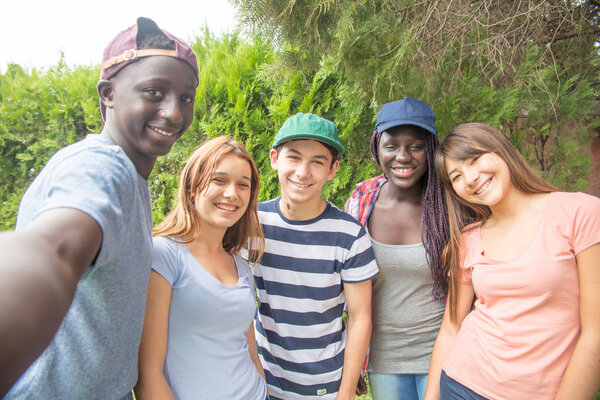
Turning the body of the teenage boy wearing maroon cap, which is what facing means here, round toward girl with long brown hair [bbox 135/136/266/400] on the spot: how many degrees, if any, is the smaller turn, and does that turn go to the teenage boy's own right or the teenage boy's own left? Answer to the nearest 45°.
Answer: approximately 90° to the teenage boy's own left

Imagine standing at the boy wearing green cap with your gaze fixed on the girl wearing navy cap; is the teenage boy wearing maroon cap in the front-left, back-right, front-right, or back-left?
back-right

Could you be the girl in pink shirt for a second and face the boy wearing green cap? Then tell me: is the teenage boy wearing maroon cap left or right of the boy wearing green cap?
left

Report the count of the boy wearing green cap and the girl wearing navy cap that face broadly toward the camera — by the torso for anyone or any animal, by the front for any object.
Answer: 2

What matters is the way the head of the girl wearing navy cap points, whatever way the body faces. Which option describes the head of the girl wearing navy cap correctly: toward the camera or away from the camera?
toward the camera

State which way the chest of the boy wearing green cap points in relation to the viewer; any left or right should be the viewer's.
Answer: facing the viewer

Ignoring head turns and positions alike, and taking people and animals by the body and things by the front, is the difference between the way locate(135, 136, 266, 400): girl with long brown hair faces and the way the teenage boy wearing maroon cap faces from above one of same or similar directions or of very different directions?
same or similar directions

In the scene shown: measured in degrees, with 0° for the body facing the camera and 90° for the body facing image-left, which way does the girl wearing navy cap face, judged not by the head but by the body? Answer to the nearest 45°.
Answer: approximately 0°

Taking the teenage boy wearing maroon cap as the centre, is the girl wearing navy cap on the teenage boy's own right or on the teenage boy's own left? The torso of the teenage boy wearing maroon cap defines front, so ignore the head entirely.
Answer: on the teenage boy's own left

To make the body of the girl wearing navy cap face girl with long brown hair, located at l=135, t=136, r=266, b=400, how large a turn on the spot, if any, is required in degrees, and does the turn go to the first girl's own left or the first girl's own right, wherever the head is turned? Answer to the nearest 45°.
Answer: approximately 45° to the first girl's own right

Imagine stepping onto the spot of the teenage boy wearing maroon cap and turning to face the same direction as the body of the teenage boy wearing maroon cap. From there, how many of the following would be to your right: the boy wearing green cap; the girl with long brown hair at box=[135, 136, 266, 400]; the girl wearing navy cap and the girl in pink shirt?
0

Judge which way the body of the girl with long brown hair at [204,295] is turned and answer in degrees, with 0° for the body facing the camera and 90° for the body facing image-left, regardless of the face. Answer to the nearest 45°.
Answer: approximately 315°

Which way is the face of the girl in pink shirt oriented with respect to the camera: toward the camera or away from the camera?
toward the camera

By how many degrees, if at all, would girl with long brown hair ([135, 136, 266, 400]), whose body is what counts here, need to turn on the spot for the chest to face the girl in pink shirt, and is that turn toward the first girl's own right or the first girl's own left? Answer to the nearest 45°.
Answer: approximately 45° to the first girl's own left

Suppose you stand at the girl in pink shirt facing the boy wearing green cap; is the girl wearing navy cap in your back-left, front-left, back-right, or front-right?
front-right

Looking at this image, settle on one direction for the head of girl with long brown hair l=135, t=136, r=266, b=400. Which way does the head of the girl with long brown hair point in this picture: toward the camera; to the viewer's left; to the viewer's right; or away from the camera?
toward the camera
